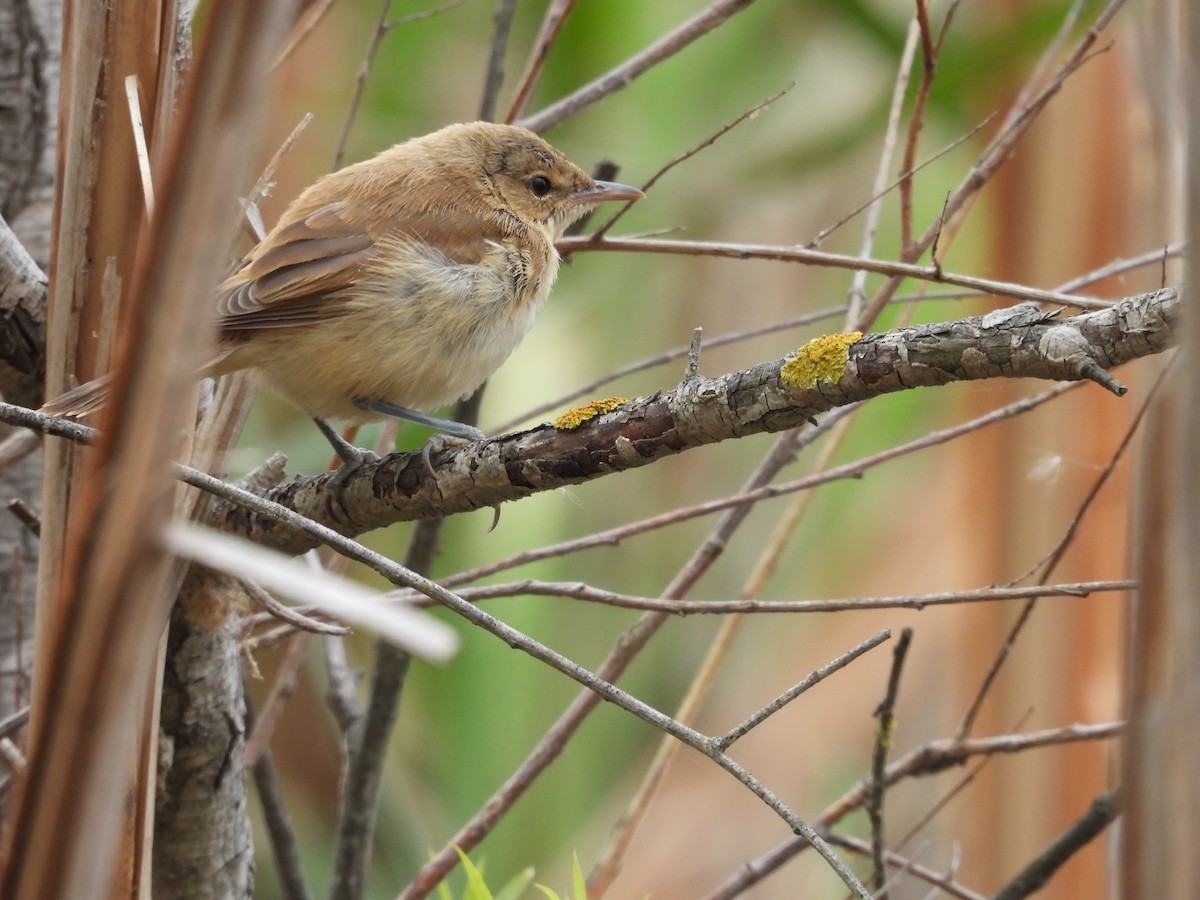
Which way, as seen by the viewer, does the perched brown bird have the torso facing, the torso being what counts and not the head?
to the viewer's right

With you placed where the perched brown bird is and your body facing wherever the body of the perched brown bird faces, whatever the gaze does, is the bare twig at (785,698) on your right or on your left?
on your right

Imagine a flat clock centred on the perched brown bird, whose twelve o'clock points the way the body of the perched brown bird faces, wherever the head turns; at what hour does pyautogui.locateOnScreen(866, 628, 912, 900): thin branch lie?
The thin branch is roughly at 11 o'clock from the perched brown bird.
